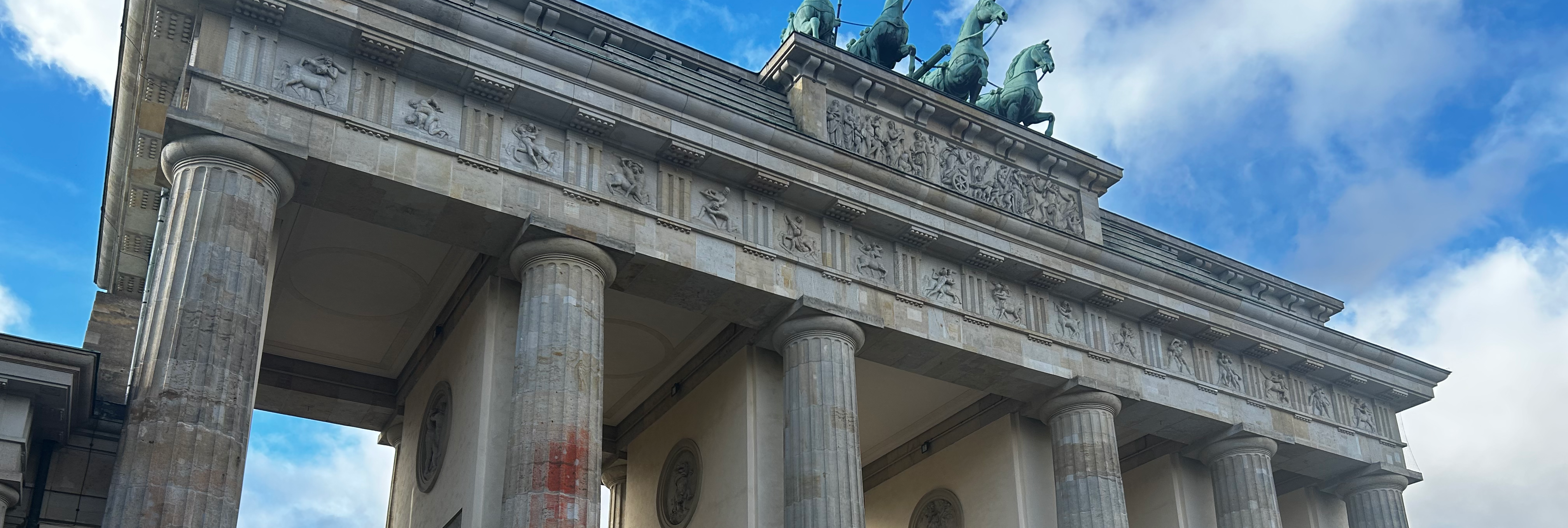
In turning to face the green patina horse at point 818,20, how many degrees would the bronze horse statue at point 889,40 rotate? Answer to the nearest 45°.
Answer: approximately 135° to its right

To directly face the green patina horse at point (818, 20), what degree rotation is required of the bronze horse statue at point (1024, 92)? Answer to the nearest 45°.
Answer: approximately 90° to its right

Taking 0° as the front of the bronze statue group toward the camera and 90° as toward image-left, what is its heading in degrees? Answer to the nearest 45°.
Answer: approximately 315°

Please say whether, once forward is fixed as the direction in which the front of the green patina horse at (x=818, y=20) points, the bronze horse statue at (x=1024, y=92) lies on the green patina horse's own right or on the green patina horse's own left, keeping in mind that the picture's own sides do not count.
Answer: on the green patina horse's own left

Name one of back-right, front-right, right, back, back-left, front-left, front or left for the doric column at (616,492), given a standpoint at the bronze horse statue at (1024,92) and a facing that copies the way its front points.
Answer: back-right

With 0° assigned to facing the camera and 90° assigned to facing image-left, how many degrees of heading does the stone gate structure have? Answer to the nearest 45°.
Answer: approximately 315°

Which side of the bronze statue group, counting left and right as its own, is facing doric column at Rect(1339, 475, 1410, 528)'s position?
left

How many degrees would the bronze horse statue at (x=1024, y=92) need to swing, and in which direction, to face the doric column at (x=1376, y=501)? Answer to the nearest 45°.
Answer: approximately 90° to its left
